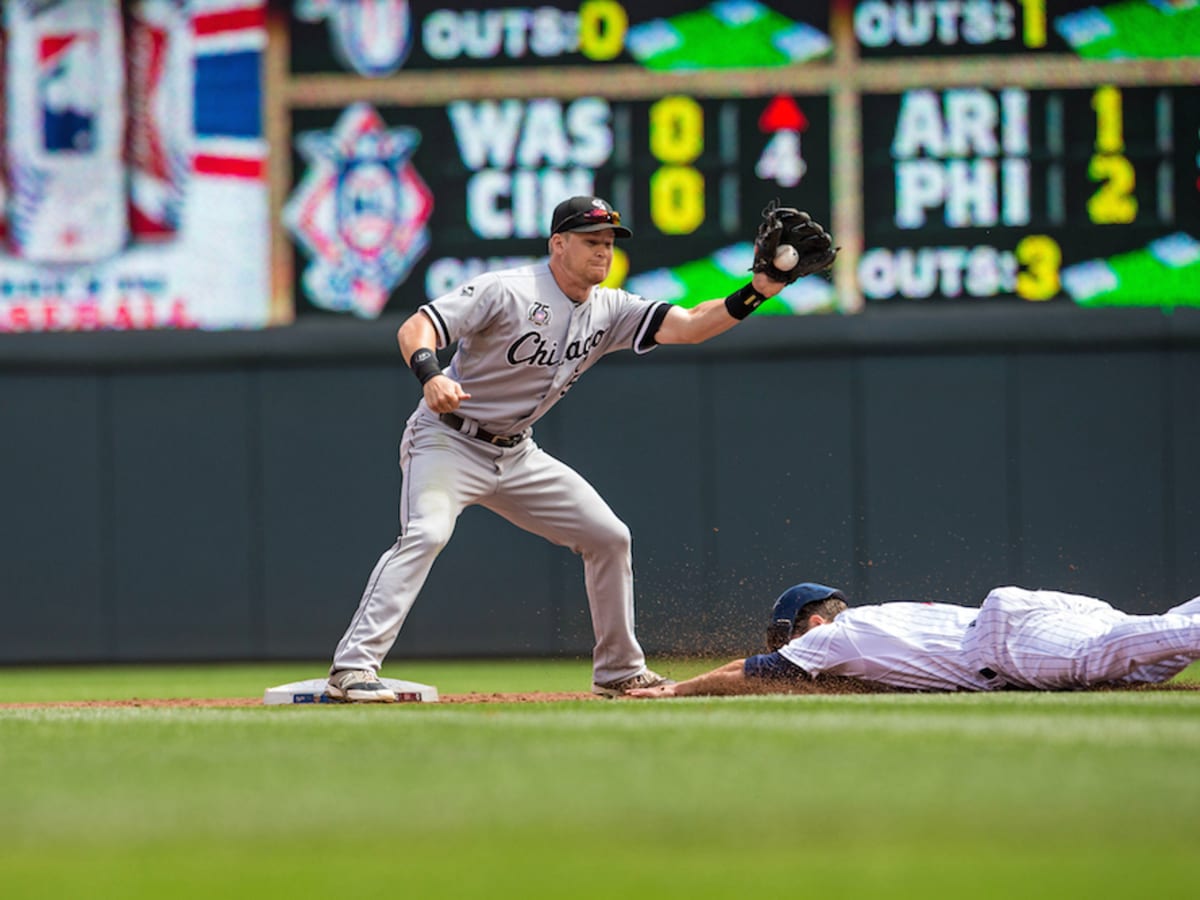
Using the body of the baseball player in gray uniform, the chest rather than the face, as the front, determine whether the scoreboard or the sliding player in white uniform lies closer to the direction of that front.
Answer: the sliding player in white uniform

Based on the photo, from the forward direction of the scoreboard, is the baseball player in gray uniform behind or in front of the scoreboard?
in front

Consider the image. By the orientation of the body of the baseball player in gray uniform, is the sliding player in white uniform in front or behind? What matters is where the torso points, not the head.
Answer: in front

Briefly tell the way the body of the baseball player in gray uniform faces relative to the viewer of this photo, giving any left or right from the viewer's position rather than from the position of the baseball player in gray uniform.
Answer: facing the viewer and to the right of the viewer

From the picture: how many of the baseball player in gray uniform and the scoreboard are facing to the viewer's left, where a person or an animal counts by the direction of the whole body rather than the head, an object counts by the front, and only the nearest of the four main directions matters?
0

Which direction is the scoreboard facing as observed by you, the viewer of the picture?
facing the viewer

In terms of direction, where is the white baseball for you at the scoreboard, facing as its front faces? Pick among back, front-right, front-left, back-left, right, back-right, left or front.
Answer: front

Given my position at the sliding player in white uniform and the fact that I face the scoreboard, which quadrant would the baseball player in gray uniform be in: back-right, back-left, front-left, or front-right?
front-left

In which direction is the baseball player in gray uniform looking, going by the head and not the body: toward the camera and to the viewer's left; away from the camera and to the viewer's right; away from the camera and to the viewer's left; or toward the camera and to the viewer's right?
toward the camera and to the viewer's right
